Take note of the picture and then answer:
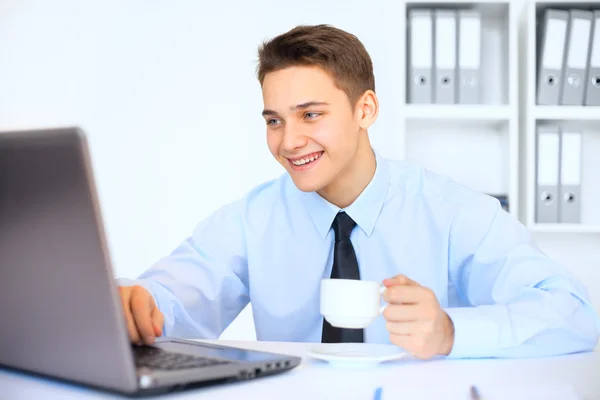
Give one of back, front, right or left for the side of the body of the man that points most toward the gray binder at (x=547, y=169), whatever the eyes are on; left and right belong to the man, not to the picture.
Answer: back

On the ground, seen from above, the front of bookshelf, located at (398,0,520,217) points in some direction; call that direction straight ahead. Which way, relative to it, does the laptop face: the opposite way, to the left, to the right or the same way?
the opposite way

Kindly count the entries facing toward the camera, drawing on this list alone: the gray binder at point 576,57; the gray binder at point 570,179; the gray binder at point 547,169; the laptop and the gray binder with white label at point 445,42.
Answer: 4

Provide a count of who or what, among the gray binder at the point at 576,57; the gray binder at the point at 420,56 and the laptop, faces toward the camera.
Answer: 2

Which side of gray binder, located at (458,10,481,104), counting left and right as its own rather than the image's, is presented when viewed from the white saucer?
front

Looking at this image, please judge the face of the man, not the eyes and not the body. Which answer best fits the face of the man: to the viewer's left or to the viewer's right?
to the viewer's left

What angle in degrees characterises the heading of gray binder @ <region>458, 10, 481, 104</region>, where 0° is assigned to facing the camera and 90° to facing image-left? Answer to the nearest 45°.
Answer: approximately 0°
